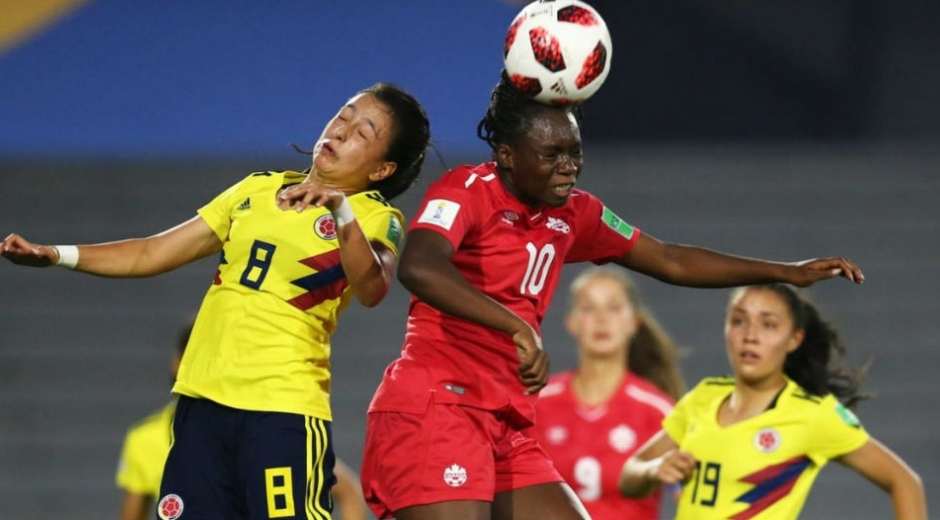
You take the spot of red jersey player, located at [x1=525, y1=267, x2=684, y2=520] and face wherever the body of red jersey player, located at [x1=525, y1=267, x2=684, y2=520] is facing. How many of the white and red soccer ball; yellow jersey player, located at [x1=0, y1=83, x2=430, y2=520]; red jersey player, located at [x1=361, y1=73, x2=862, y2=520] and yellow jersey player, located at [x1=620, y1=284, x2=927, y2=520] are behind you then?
0

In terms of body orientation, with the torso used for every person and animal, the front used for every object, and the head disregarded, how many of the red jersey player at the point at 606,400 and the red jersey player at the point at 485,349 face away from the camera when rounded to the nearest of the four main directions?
0

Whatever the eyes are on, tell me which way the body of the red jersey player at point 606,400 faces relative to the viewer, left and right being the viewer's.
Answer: facing the viewer

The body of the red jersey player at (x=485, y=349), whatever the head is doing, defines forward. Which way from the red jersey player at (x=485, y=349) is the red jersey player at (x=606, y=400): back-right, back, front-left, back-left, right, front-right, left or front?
back-left

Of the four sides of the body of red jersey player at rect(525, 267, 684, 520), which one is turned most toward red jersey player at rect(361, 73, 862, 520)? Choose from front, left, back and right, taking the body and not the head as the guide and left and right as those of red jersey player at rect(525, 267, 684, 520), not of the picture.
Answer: front

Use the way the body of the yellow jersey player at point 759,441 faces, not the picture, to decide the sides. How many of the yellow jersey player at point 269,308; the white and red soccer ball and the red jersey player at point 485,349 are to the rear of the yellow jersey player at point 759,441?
0

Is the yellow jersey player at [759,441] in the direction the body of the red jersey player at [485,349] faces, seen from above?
no

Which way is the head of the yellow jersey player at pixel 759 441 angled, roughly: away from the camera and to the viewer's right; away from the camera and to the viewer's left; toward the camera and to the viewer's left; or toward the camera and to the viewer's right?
toward the camera and to the viewer's left

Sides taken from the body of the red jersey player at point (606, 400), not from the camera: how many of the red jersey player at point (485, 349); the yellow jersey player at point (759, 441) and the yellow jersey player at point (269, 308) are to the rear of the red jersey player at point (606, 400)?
0

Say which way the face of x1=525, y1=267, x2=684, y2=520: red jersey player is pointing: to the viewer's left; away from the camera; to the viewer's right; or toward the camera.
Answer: toward the camera

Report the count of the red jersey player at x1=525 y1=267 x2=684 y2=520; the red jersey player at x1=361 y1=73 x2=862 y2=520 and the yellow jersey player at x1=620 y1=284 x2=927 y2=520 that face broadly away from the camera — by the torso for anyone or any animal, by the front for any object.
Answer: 0

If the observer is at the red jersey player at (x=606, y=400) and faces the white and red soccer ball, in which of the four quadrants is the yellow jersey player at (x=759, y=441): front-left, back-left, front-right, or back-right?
front-left

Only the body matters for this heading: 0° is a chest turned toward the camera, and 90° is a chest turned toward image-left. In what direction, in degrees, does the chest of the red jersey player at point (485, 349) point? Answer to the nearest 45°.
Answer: approximately 315°

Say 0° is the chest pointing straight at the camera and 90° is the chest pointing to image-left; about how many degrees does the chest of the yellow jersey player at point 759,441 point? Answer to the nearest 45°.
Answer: approximately 45°

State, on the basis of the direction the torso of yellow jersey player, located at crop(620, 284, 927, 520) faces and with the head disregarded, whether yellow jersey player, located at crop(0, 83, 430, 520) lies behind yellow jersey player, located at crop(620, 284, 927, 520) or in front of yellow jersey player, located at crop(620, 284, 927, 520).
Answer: in front
